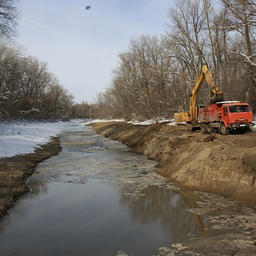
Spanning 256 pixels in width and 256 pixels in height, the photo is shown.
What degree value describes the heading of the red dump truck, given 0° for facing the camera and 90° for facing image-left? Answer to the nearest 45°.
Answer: approximately 315°
